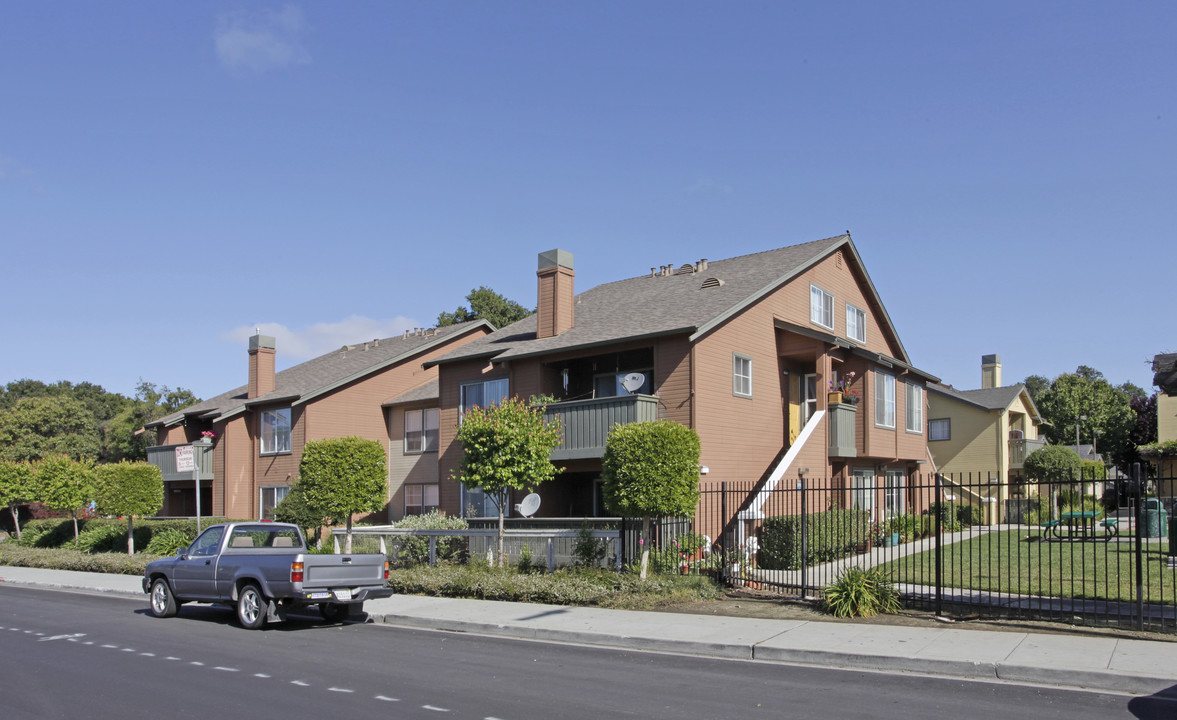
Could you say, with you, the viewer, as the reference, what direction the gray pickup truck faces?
facing away from the viewer and to the left of the viewer

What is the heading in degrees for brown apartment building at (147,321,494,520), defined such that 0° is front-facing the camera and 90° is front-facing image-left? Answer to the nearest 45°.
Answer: approximately 45°

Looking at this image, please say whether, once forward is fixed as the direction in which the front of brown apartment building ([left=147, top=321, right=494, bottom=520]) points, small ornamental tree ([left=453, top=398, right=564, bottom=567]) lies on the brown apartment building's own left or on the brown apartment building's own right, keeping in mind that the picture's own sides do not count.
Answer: on the brown apartment building's own left

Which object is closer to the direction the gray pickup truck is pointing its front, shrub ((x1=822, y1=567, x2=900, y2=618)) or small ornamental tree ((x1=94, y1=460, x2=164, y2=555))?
the small ornamental tree

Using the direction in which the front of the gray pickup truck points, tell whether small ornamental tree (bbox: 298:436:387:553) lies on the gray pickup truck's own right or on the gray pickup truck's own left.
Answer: on the gray pickup truck's own right
